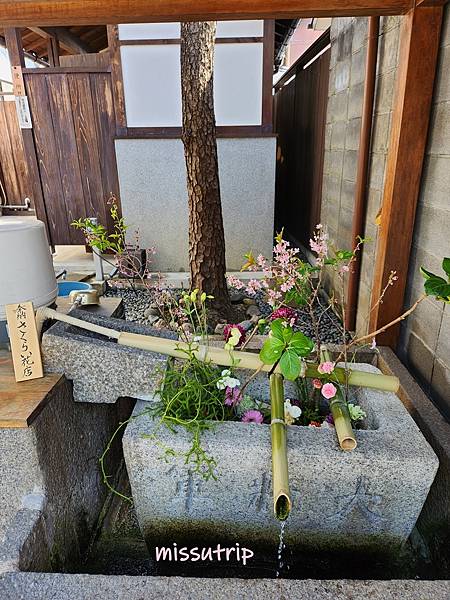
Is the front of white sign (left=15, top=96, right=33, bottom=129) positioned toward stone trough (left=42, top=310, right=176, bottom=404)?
yes

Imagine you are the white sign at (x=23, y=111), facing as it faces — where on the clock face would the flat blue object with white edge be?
The flat blue object with white edge is roughly at 12 o'clock from the white sign.

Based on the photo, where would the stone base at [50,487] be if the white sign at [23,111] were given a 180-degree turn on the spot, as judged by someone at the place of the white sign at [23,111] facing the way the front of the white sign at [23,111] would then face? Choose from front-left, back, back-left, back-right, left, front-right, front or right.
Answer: back

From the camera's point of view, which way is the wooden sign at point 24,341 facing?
toward the camera

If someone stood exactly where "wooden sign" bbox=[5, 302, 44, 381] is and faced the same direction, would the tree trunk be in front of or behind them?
behind

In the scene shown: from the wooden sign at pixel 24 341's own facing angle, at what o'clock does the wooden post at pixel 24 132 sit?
The wooden post is roughly at 6 o'clock from the wooden sign.

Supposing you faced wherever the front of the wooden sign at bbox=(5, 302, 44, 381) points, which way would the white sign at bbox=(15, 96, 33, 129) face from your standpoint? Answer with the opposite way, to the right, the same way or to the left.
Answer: the same way

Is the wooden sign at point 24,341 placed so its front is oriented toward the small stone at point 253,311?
no

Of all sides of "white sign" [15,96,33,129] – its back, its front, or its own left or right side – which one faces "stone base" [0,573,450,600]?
front

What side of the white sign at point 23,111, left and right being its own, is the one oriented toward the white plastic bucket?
front

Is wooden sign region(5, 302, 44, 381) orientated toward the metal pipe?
no

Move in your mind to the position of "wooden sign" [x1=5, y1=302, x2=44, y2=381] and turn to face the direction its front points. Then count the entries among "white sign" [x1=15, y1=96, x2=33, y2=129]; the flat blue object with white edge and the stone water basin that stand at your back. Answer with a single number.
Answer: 2

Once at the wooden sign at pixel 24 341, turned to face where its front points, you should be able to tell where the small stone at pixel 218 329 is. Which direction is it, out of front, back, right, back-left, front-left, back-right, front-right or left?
back-left

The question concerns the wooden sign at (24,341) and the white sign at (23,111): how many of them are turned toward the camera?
2

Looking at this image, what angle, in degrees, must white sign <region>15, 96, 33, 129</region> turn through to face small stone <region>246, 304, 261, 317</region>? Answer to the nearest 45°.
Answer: approximately 45° to its left

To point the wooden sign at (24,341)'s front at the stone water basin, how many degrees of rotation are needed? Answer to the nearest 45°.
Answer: approximately 45° to its left

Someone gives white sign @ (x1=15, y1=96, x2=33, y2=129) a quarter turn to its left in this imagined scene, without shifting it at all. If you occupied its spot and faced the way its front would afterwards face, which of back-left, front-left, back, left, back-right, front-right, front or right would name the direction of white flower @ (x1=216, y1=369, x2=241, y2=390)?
right

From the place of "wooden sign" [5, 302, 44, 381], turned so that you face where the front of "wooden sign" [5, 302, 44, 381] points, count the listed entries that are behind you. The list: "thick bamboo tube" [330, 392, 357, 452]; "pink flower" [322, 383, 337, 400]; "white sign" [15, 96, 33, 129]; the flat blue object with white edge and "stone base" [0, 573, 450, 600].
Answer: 2

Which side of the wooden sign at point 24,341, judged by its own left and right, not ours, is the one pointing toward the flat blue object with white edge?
back

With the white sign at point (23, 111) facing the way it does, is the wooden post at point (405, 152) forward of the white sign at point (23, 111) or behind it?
forward

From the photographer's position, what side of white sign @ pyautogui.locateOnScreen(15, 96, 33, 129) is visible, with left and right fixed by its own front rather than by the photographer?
front
